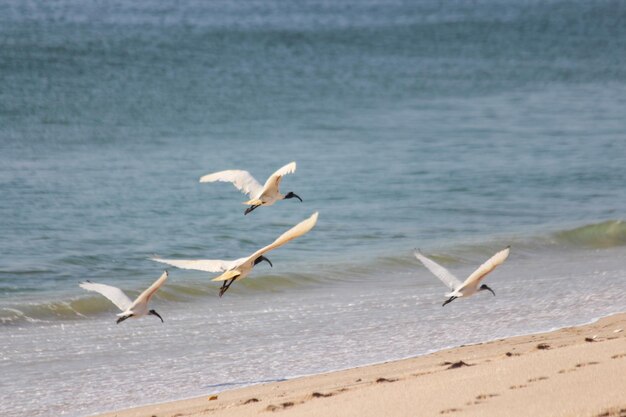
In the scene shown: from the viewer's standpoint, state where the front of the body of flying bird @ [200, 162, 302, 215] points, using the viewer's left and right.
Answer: facing away from the viewer and to the right of the viewer
